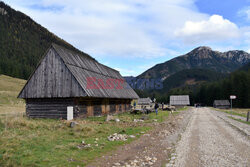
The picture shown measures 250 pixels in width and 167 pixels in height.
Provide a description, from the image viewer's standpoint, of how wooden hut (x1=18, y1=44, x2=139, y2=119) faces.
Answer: facing the viewer and to the right of the viewer

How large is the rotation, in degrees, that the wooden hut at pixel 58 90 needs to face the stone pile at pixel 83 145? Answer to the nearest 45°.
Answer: approximately 45° to its right

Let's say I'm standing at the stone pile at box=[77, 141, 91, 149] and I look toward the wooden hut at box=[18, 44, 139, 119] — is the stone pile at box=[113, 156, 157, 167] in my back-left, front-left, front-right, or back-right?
back-right

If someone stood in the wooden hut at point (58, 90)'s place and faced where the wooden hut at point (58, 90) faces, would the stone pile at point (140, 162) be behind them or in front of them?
in front

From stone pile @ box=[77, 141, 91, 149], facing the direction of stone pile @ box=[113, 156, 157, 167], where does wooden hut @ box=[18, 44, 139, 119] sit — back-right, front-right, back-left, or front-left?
back-left
